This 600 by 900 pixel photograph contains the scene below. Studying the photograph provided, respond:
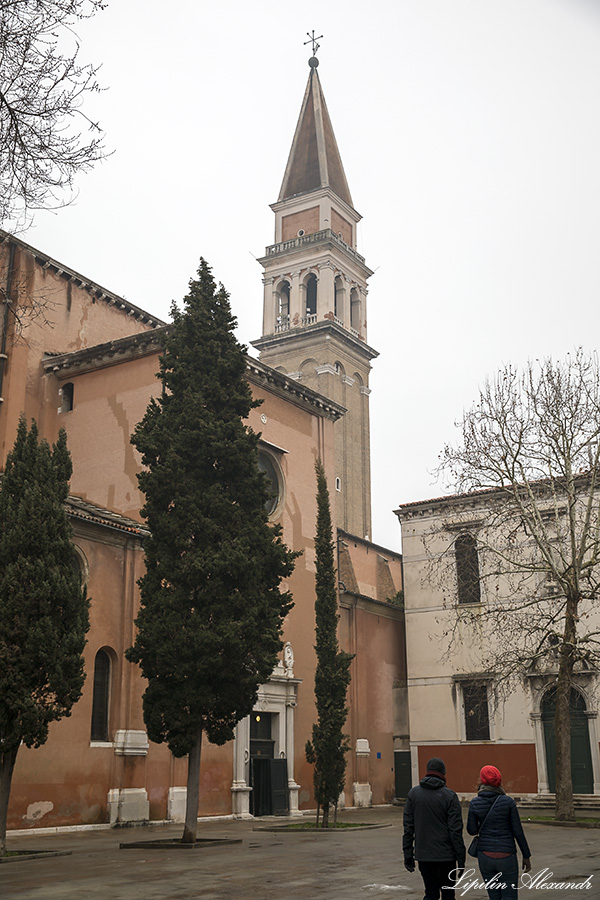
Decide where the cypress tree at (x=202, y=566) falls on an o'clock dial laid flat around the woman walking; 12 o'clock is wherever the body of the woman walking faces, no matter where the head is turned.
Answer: The cypress tree is roughly at 11 o'clock from the woman walking.

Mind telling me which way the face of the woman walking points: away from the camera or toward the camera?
away from the camera

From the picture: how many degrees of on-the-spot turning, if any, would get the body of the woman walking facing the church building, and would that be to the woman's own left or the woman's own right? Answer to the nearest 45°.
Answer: approximately 45° to the woman's own left

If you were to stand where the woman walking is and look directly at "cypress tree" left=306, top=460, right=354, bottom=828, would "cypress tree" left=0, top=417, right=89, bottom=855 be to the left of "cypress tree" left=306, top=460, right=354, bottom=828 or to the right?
left

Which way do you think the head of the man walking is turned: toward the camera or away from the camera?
away from the camera

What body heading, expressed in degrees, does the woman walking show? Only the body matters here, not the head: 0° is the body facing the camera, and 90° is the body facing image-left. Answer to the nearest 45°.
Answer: approximately 180°

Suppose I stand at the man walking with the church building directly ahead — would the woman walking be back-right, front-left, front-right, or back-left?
back-right
